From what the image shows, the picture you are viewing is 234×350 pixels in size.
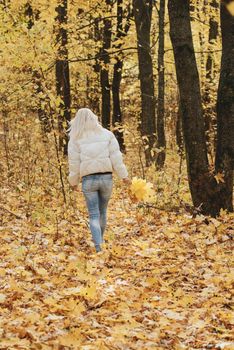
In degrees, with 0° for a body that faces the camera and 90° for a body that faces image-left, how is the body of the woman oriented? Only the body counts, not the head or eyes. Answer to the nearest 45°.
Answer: approximately 180°

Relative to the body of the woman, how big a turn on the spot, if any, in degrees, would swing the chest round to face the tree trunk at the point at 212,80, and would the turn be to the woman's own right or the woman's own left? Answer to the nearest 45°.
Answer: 0° — they already face it

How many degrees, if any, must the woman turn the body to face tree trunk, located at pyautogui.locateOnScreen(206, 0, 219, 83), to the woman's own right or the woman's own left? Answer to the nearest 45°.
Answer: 0° — they already face it

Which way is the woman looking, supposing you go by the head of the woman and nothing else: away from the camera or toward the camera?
away from the camera

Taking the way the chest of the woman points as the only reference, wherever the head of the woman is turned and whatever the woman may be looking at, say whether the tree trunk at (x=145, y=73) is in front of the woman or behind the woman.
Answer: in front

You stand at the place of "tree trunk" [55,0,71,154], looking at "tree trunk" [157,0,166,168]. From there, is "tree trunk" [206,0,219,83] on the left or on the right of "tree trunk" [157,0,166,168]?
left

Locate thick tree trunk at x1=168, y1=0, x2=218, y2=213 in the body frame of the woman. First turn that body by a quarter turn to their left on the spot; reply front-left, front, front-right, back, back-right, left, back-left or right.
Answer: back-right

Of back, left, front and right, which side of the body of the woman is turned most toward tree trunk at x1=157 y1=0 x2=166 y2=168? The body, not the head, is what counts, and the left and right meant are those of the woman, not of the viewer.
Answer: front
